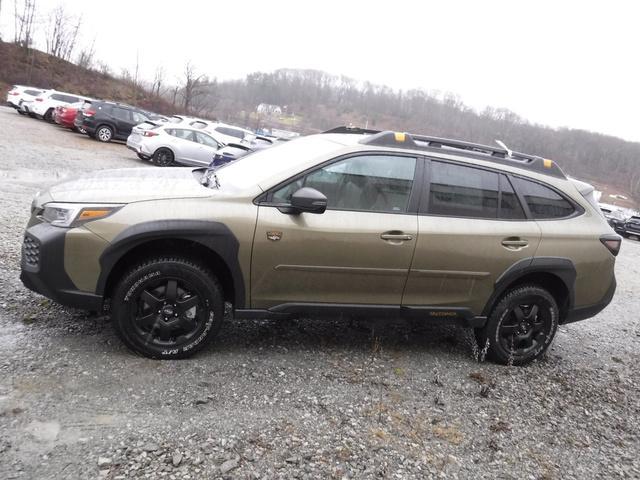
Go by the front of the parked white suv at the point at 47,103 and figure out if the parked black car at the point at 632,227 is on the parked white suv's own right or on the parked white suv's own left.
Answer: on the parked white suv's own right

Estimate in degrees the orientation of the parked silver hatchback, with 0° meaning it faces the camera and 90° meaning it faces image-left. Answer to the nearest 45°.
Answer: approximately 225°

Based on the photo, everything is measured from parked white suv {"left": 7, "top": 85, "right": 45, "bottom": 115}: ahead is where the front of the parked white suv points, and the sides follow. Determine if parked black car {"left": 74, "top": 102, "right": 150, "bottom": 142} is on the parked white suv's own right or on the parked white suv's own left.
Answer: on the parked white suv's own right

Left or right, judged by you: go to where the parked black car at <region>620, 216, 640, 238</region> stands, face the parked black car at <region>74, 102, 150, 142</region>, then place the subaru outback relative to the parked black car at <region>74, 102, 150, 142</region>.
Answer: left

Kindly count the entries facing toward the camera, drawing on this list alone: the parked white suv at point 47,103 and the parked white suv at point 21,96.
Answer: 0

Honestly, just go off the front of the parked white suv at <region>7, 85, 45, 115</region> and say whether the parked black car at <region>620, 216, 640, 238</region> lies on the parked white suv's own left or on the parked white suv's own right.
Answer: on the parked white suv's own right

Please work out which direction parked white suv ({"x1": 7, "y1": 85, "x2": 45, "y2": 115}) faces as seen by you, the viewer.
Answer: facing away from the viewer and to the right of the viewer
